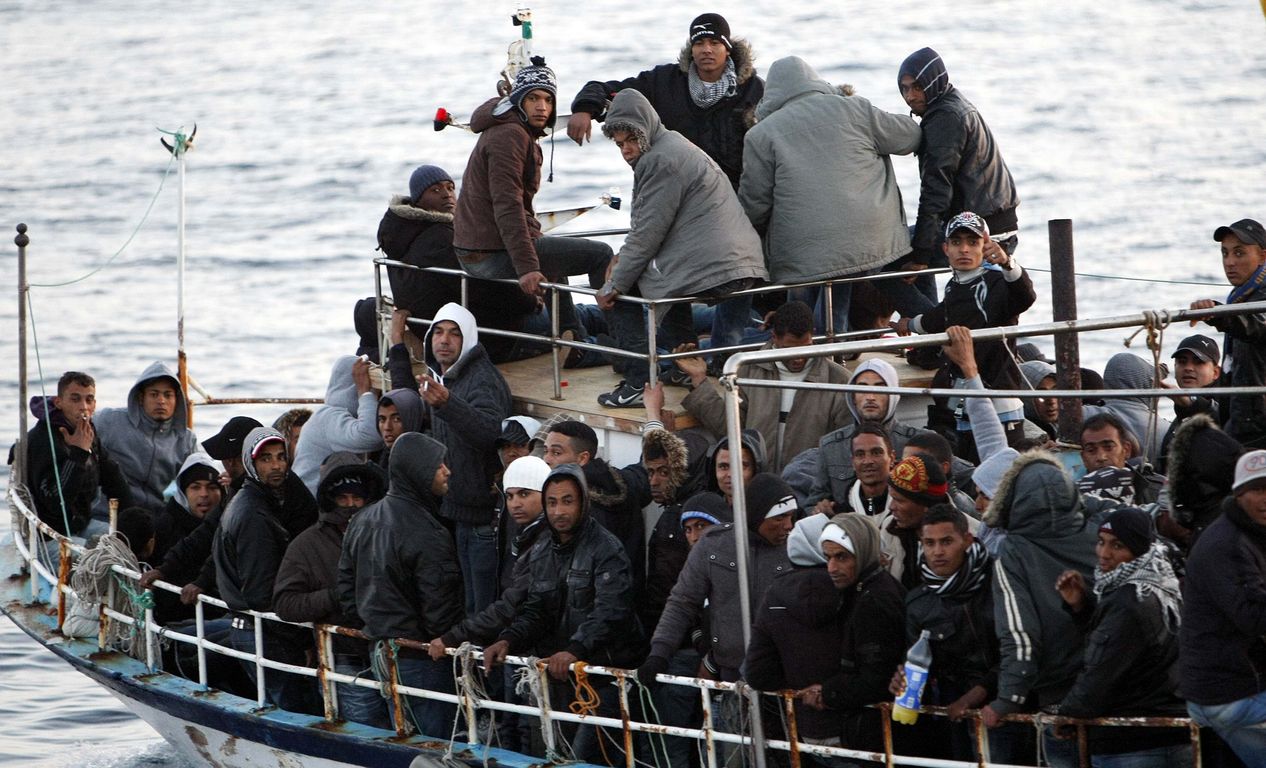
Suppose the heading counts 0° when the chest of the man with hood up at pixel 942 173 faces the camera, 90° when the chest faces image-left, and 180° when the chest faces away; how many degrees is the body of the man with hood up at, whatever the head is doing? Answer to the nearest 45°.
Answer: approximately 90°

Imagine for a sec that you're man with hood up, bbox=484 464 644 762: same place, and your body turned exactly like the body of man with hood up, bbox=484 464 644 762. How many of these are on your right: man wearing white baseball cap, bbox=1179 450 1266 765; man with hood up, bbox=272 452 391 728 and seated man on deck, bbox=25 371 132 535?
2

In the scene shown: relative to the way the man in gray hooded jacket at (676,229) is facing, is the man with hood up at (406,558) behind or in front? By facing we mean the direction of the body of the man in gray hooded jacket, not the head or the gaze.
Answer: in front

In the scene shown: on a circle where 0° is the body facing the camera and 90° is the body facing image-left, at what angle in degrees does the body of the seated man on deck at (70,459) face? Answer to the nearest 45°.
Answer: approximately 315°

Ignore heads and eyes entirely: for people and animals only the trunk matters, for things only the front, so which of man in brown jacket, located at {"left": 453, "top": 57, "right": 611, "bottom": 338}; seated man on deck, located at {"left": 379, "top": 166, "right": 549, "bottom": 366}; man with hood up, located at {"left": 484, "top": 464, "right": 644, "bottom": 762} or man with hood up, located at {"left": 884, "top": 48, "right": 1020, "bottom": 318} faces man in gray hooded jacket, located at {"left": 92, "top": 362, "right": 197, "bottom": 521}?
man with hood up, located at {"left": 884, "top": 48, "right": 1020, "bottom": 318}

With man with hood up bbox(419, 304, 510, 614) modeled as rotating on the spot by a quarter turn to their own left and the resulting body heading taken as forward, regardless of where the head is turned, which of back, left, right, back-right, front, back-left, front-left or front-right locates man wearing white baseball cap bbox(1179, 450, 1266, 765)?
front

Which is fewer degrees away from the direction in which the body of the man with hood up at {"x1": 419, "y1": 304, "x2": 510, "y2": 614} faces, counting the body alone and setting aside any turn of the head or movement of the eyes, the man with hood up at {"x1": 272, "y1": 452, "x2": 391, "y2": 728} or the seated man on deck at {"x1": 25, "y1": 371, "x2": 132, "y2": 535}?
the man with hood up

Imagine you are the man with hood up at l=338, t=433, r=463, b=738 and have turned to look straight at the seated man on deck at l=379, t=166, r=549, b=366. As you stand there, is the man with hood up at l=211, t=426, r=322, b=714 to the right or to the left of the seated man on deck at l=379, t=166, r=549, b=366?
left

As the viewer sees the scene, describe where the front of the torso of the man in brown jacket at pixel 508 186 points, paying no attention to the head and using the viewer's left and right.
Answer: facing to the right of the viewer
